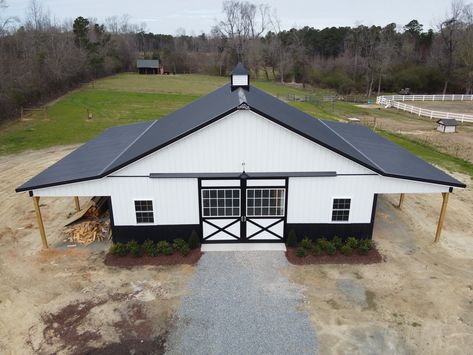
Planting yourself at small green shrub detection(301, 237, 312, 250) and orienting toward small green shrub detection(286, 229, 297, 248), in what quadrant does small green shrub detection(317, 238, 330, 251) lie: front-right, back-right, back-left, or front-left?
back-right

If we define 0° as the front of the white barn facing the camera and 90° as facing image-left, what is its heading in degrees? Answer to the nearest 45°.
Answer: approximately 0°
